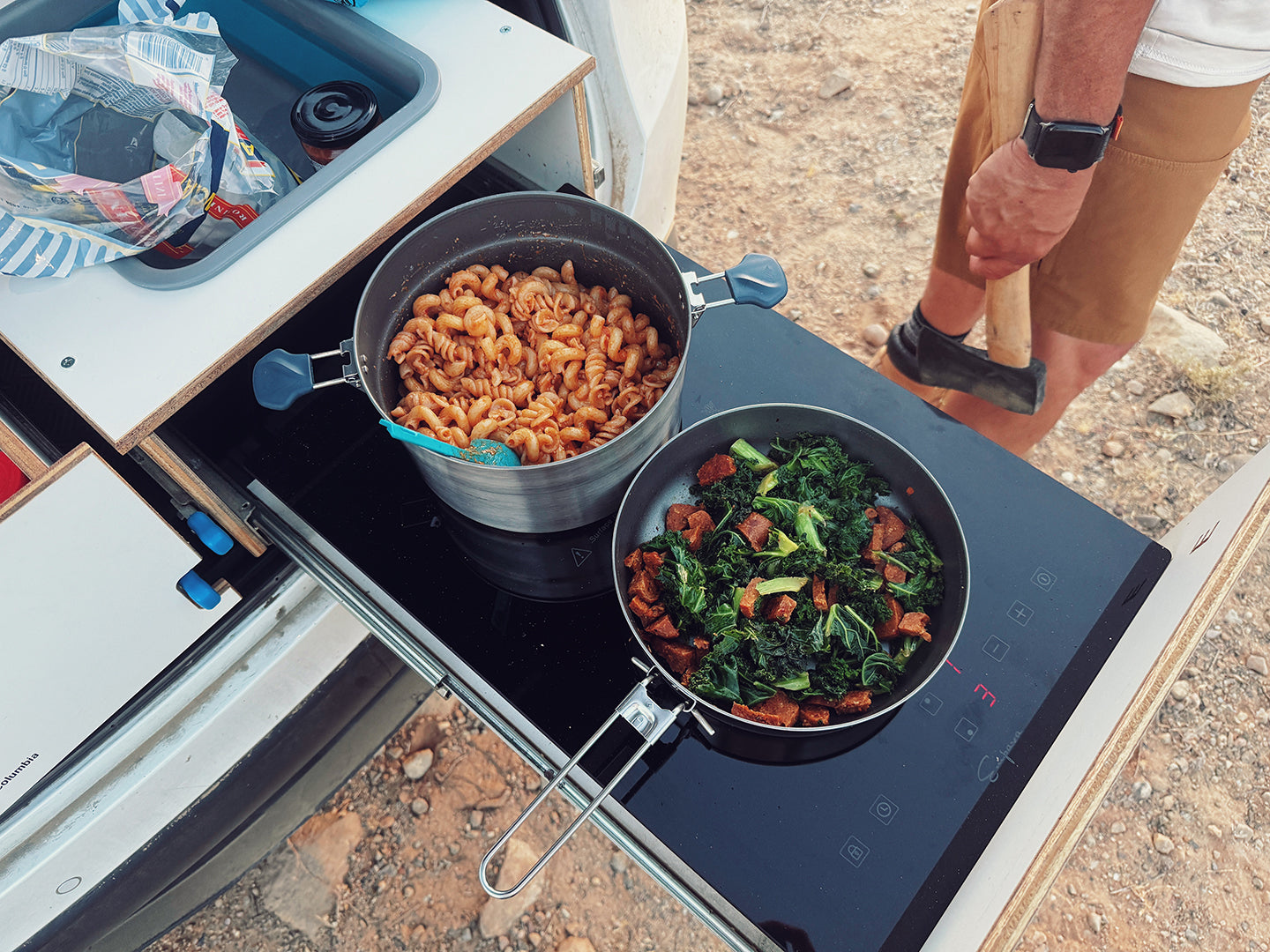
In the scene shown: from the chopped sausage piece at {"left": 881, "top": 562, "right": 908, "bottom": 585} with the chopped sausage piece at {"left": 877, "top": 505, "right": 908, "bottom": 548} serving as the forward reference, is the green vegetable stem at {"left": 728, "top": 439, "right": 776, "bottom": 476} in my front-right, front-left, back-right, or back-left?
front-left

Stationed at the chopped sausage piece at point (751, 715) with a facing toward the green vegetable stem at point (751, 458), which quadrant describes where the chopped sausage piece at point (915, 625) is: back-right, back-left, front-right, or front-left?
front-right

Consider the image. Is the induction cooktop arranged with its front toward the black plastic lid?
no

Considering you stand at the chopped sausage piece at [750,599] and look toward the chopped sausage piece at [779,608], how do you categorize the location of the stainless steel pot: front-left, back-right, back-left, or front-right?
back-left
